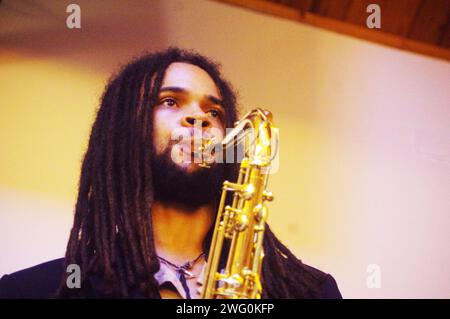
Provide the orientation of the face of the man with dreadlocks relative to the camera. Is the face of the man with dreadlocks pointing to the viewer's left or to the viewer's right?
to the viewer's right

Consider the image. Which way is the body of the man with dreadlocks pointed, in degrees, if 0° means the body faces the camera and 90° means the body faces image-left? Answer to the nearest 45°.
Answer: approximately 315°
